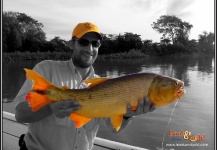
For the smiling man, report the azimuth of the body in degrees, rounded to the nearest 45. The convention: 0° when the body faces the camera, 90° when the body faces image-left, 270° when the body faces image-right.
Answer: approximately 315°
